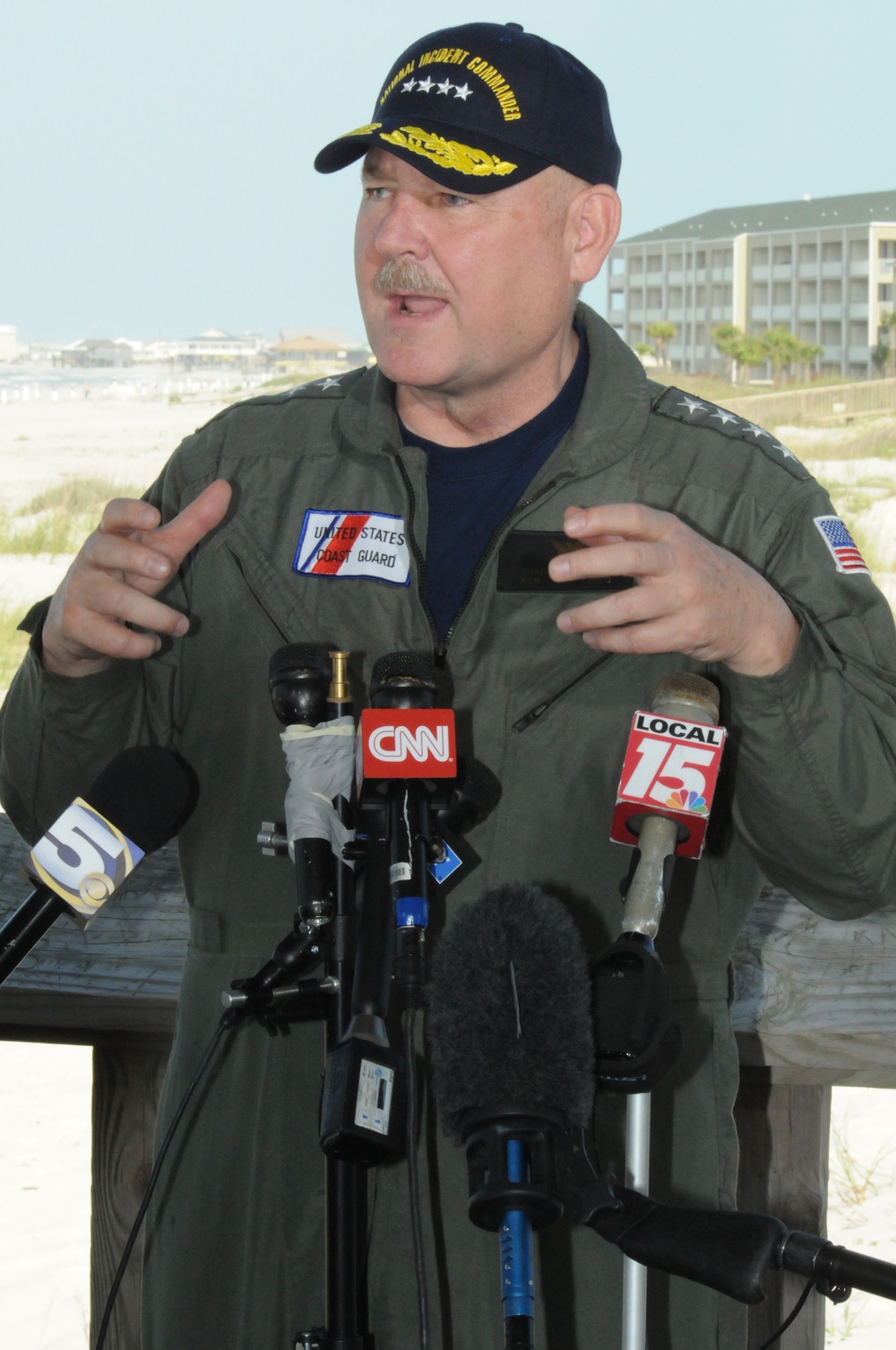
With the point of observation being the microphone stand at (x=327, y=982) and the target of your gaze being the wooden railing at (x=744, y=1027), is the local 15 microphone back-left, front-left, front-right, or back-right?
front-right

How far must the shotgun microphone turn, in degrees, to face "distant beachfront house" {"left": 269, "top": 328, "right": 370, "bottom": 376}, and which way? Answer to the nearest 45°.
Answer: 0° — it already faces it

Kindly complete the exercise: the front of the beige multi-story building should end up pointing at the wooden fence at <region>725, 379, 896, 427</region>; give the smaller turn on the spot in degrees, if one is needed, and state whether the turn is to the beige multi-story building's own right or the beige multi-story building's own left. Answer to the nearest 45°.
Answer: approximately 45° to the beige multi-story building's own left

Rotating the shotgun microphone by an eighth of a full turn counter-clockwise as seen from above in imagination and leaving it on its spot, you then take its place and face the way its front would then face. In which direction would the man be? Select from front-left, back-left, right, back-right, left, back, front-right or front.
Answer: front-right

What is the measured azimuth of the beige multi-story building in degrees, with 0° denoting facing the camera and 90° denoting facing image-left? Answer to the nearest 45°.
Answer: approximately 45°

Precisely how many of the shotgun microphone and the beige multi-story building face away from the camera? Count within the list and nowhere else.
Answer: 1

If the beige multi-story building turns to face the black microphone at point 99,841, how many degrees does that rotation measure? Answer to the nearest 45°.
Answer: approximately 45° to its left

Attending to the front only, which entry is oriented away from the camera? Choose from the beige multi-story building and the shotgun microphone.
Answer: the shotgun microphone

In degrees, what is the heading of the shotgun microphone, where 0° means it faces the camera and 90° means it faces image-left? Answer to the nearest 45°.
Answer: approximately 180°

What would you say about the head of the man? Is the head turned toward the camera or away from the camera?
toward the camera

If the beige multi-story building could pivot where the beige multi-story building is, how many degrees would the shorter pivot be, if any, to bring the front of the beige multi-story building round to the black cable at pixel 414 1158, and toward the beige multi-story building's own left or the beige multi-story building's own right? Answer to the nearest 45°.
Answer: approximately 45° to the beige multi-story building's own left

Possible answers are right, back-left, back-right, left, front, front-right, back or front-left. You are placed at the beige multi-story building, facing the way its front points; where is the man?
front-left

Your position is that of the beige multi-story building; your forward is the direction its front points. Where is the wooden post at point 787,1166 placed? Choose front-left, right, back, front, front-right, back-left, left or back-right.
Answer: front-left

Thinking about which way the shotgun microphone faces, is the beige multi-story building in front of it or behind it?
in front

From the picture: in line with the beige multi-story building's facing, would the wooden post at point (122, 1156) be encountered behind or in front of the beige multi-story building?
in front
